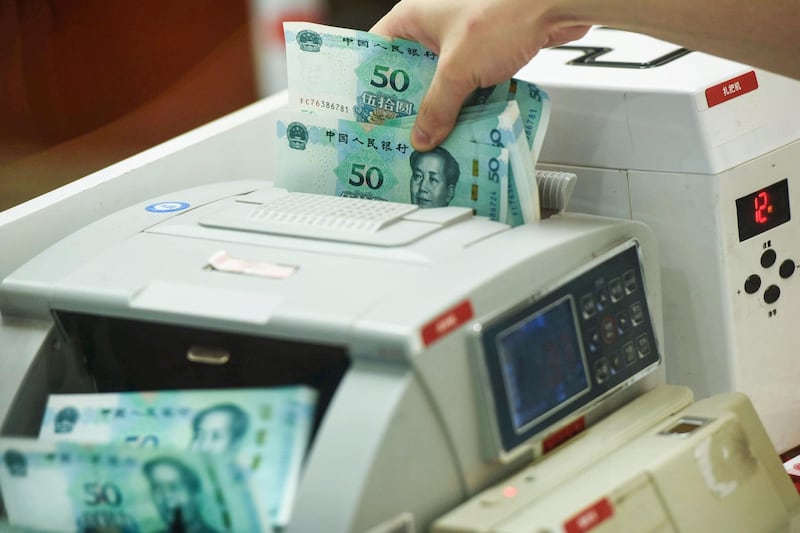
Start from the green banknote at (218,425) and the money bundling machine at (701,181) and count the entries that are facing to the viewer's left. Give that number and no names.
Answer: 0

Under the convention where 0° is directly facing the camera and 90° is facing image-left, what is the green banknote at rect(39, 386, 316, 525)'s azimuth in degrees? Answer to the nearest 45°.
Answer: approximately 0°

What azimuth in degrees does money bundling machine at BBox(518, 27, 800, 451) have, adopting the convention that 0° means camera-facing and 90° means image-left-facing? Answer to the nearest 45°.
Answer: approximately 315°

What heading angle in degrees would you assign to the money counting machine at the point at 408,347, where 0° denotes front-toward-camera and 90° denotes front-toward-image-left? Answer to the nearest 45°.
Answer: approximately 315°

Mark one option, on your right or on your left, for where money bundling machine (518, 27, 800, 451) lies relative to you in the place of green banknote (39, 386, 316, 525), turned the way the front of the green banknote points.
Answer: on your left

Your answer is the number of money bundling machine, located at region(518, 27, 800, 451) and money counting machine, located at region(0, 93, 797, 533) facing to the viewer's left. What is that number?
0
